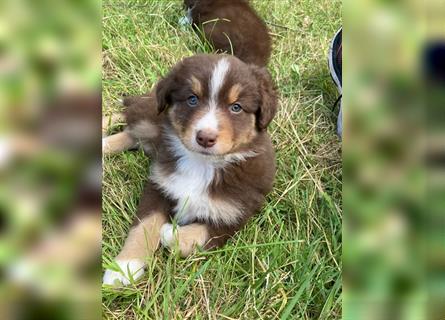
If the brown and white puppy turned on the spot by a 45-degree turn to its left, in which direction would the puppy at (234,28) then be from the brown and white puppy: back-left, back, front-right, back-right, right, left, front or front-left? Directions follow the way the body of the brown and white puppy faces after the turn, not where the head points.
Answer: back-left

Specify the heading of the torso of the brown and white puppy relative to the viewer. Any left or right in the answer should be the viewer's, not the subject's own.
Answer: facing the viewer
